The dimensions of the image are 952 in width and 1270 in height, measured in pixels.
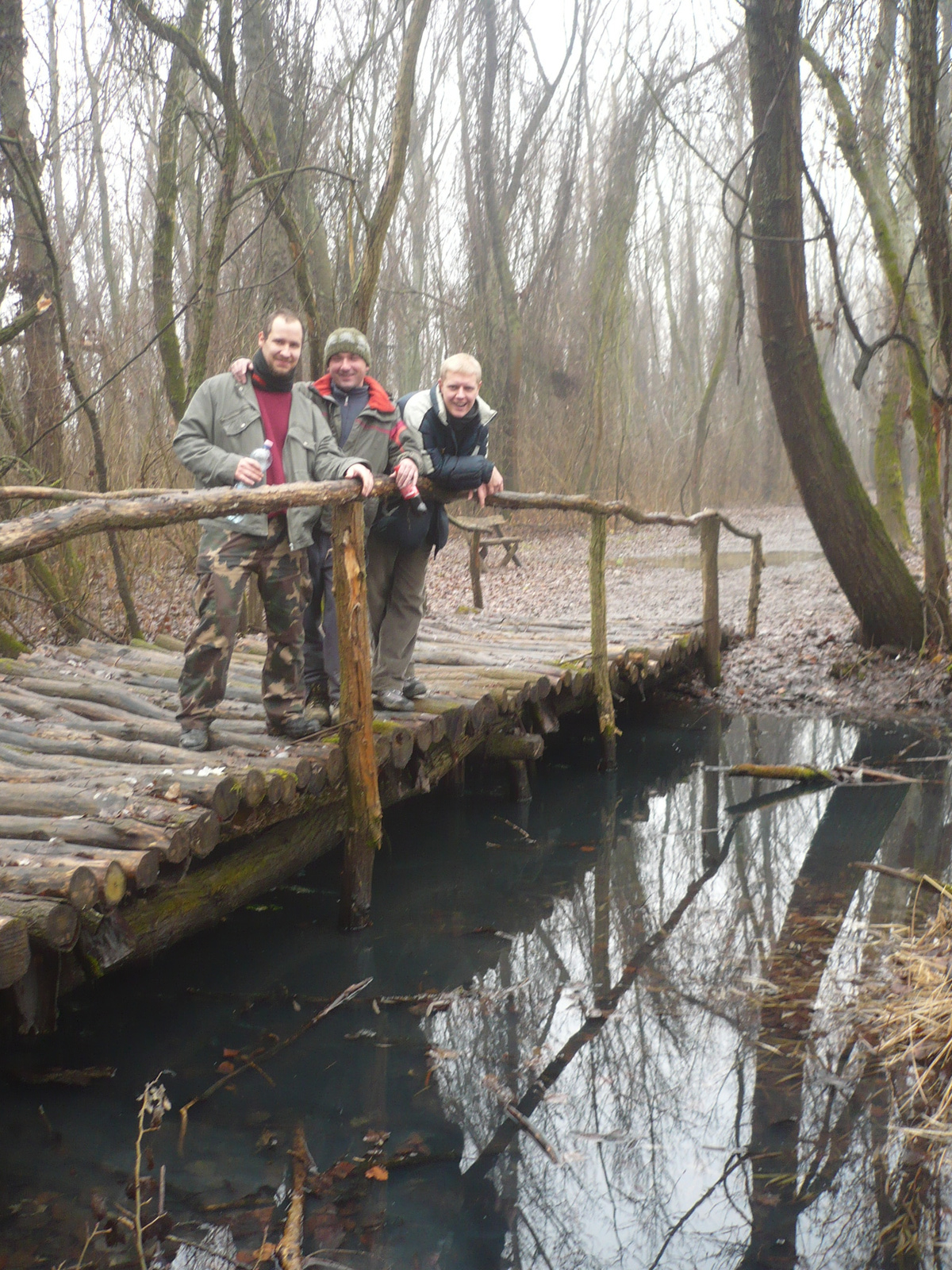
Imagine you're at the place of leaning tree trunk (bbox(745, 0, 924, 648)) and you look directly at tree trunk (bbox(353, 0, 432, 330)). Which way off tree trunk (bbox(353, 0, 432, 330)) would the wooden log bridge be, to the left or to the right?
left

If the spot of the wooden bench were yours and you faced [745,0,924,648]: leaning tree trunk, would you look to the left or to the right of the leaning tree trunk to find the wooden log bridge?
right

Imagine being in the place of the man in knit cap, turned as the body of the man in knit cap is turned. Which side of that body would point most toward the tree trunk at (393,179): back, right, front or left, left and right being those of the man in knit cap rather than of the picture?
back

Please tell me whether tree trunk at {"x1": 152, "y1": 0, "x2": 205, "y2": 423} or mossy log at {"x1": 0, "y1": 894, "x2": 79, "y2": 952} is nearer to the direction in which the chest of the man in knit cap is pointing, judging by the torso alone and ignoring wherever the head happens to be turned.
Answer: the mossy log

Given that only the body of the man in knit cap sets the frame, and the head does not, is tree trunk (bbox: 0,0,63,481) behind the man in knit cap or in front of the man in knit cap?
behind

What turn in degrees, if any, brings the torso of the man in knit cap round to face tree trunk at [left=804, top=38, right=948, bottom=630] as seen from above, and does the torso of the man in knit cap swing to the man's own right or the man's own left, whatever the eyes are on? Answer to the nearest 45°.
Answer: approximately 135° to the man's own left

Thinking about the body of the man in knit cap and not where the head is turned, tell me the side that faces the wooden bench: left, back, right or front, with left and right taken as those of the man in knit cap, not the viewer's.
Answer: back

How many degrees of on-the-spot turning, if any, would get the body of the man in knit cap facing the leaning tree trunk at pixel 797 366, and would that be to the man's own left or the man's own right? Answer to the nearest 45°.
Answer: approximately 135° to the man's own left

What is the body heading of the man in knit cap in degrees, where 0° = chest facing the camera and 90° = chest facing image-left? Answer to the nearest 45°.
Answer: approximately 0°
